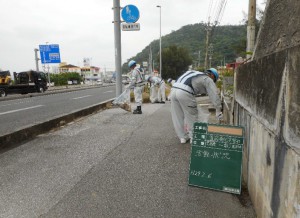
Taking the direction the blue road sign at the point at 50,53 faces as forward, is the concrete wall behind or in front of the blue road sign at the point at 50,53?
in front

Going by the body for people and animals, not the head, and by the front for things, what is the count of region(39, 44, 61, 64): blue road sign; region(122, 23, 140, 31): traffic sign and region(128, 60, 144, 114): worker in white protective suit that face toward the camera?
2

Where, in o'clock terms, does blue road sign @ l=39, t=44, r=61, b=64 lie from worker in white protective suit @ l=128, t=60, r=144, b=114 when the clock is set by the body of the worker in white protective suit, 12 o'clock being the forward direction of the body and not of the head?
The blue road sign is roughly at 2 o'clock from the worker in white protective suit.

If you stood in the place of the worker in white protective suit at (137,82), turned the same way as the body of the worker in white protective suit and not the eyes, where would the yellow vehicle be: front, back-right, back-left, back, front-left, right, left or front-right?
front-right

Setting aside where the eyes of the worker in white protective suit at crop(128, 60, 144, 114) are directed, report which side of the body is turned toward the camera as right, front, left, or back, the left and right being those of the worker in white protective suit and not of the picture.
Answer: left

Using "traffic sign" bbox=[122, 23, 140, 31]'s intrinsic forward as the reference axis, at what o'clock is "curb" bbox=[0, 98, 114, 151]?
The curb is roughly at 1 o'clock from the traffic sign.

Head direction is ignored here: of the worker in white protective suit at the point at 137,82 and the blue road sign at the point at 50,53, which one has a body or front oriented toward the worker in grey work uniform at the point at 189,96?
the blue road sign

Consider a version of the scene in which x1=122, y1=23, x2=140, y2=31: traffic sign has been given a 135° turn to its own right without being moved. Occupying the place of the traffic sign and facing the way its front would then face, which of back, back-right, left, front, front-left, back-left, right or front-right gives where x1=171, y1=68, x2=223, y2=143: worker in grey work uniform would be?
back-left

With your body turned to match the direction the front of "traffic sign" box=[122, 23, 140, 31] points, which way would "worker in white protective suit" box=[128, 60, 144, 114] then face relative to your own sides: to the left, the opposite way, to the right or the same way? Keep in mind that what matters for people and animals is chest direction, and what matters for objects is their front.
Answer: to the right
